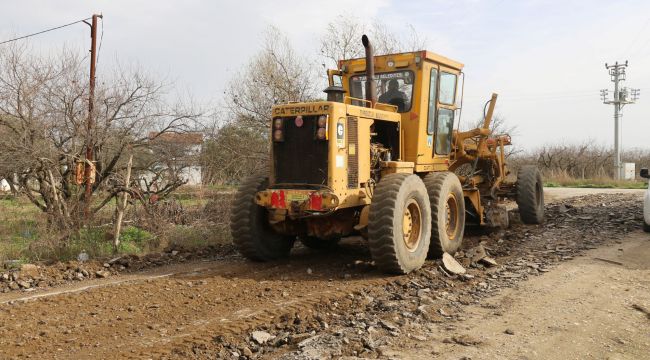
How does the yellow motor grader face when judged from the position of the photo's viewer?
facing away from the viewer and to the right of the viewer

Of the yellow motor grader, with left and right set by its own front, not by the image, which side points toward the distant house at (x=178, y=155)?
left

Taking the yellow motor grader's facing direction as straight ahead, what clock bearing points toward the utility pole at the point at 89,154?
The utility pole is roughly at 8 o'clock from the yellow motor grader.
